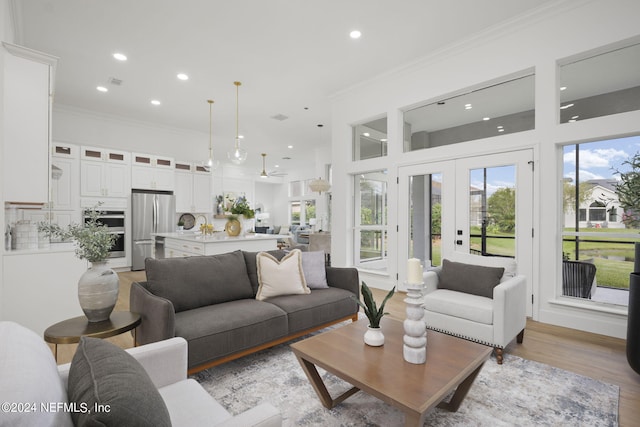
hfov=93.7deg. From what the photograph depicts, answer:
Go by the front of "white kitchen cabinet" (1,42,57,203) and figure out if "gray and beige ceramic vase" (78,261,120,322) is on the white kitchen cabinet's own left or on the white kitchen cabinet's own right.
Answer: on the white kitchen cabinet's own right

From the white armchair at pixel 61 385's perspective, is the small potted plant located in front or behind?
in front

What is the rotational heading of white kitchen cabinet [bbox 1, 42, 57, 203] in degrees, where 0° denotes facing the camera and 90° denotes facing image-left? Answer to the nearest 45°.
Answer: approximately 270°

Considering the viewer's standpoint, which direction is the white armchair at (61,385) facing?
facing away from the viewer and to the right of the viewer

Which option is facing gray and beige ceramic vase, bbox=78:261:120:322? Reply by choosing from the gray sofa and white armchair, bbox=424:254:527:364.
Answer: the white armchair

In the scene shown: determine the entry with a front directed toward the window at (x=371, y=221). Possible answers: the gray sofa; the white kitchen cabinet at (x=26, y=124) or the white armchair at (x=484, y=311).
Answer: the white kitchen cabinet

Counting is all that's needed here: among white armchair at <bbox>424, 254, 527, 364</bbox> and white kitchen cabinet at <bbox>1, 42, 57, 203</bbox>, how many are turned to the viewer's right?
1

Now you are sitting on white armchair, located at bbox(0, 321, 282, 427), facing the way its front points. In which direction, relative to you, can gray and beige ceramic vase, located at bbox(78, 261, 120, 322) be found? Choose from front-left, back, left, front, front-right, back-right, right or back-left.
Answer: front-left

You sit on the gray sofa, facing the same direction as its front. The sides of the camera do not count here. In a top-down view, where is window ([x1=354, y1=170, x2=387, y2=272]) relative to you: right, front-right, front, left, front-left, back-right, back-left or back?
left

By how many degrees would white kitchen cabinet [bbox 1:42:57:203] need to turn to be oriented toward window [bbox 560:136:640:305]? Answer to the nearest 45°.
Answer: approximately 45° to its right

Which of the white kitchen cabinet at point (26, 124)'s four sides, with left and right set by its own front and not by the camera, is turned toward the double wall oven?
left

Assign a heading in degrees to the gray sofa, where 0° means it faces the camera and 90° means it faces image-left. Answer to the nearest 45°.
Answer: approximately 315°

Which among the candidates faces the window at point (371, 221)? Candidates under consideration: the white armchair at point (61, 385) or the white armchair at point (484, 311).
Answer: the white armchair at point (61, 385)

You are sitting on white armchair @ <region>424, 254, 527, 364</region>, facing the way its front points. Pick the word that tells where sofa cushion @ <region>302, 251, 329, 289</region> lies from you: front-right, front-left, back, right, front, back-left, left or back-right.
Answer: front-right

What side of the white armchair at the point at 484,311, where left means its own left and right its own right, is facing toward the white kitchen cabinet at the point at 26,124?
front
